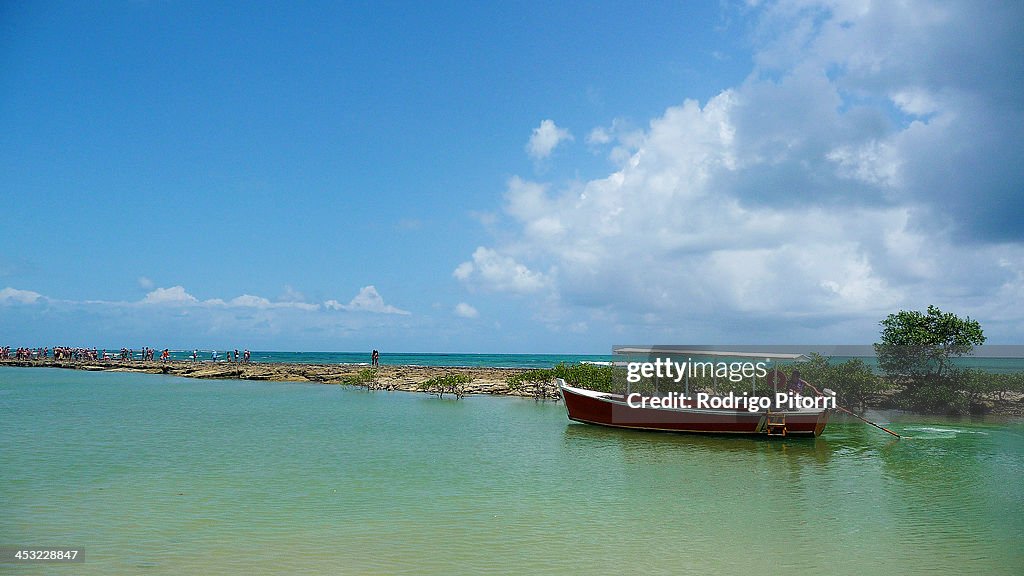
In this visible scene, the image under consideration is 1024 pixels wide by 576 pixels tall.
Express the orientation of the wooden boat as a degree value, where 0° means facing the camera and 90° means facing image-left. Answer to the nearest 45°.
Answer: approximately 90°

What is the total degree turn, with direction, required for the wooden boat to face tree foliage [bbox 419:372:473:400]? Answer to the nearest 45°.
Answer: approximately 45° to its right

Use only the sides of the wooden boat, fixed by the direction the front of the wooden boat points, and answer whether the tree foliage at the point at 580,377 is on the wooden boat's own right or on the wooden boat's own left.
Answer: on the wooden boat's own right

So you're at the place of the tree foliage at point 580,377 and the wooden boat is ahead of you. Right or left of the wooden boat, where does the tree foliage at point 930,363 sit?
left
